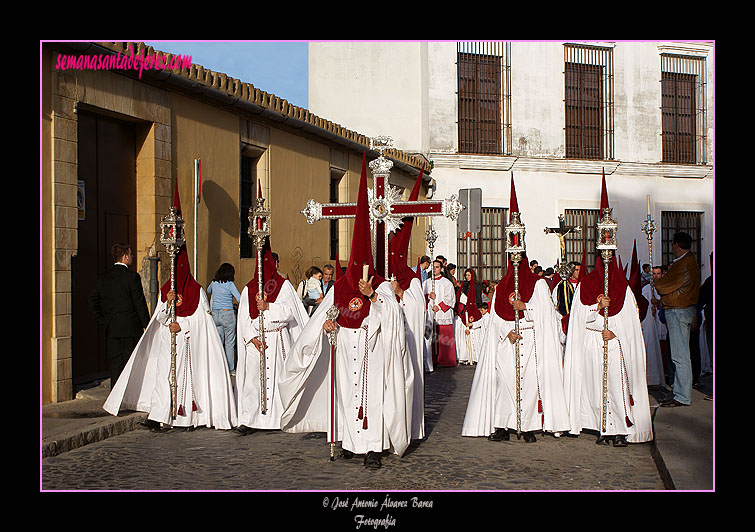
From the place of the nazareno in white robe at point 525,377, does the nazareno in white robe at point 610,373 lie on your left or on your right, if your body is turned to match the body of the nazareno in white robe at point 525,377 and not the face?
on your left

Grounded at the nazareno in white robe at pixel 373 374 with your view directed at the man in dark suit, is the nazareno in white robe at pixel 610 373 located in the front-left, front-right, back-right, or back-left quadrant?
back-right

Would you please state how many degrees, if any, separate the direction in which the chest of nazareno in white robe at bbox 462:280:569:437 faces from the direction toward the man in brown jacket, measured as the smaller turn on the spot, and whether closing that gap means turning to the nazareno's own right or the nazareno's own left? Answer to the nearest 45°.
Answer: approximately 135° to the nazareno's own left

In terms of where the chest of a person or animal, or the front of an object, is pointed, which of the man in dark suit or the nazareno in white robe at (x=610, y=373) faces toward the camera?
the nazareno in white robe

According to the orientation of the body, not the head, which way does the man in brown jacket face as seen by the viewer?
to the viewer's left

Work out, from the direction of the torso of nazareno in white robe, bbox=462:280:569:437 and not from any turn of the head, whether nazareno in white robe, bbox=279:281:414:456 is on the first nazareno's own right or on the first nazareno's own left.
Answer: on the first nazareno's own right

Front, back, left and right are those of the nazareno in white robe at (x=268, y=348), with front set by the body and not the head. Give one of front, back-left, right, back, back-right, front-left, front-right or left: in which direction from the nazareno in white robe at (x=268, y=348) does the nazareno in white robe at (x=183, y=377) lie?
right

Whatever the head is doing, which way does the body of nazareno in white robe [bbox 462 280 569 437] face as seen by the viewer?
toward the camera

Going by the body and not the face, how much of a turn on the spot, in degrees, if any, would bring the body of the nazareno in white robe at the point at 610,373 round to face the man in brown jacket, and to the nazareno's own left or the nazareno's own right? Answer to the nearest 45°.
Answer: approximately 135° to the nazareno's own left

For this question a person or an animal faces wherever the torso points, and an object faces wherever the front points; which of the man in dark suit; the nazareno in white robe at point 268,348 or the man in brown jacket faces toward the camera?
the nazareno in white robe

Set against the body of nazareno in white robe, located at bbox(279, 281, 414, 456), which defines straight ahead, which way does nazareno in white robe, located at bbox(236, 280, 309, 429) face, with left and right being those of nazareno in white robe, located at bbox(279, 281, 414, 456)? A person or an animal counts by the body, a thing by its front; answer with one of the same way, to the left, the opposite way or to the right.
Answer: the same way

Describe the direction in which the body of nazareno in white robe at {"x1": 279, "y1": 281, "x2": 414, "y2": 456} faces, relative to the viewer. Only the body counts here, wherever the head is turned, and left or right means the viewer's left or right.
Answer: facing the viewer

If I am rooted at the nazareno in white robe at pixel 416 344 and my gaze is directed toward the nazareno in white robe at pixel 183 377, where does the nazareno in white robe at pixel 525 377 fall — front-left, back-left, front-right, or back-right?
back-left

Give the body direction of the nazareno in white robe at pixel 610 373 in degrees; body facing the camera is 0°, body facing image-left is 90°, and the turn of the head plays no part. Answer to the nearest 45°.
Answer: approximately 0°
